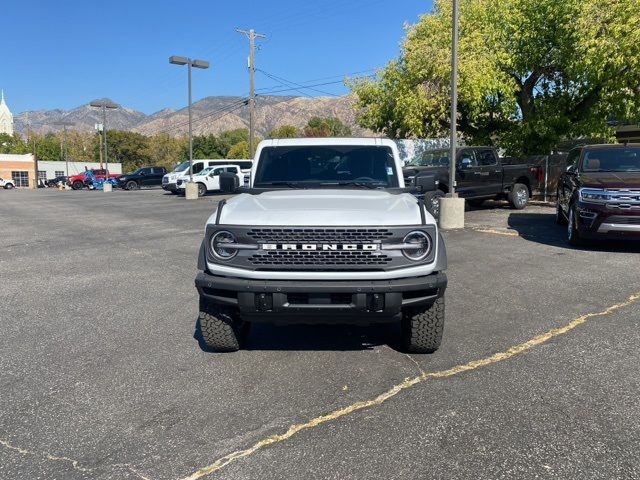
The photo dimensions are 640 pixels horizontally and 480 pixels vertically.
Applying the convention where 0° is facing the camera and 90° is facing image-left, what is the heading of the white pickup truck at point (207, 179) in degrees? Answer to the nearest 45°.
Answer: approximately 45°

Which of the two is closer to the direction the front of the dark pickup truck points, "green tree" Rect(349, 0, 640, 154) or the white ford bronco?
the white ford bronco

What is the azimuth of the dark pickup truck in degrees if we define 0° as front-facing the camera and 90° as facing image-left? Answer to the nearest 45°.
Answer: approximately 45°

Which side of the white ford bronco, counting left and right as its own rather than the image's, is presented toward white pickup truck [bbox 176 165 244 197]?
back

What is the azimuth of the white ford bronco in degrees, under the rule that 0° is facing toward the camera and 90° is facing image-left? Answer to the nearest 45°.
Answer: approximately 0°

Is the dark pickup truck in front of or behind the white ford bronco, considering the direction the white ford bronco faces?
behind

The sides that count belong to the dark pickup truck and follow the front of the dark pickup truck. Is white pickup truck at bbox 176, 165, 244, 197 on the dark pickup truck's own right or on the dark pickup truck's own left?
on the dark pickup truck's own right
